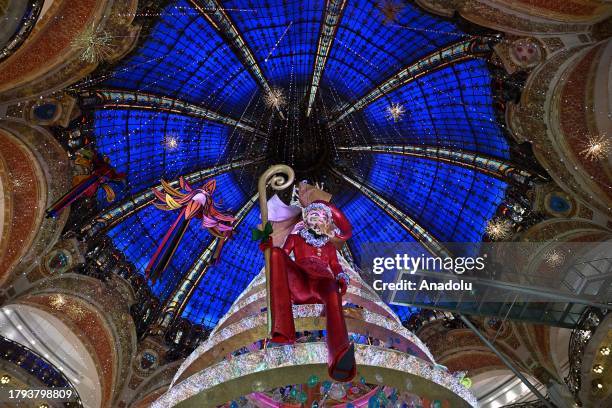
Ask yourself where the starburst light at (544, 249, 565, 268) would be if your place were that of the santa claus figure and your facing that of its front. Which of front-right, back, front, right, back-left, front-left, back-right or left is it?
back-left

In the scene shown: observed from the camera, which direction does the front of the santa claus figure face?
facing the viewer

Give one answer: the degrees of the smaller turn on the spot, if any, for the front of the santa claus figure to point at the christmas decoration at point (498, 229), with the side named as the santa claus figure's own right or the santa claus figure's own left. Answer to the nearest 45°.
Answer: approximately 135° to the santa claus figure's own left

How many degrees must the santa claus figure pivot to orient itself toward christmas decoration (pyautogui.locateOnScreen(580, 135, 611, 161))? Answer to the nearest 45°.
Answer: approximately 135° to its left
